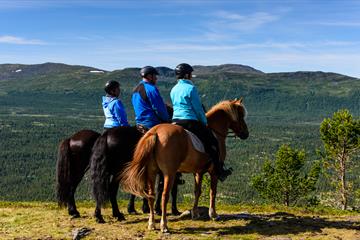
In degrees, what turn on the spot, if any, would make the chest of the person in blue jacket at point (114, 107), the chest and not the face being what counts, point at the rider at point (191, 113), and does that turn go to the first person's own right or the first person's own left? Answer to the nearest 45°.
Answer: approximately 90° to the first person's own right

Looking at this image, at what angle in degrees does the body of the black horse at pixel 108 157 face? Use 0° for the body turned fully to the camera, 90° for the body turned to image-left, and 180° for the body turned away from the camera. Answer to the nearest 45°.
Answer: approximately 225°

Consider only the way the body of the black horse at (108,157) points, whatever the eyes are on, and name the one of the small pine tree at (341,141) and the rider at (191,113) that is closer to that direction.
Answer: the small pine tree

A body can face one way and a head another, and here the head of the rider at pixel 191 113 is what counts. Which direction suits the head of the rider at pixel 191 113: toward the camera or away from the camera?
away from the camera

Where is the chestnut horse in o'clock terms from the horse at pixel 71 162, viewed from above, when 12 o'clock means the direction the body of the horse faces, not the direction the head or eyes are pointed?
The chestnut horse is roughly at 3 o'clock from the horse.
